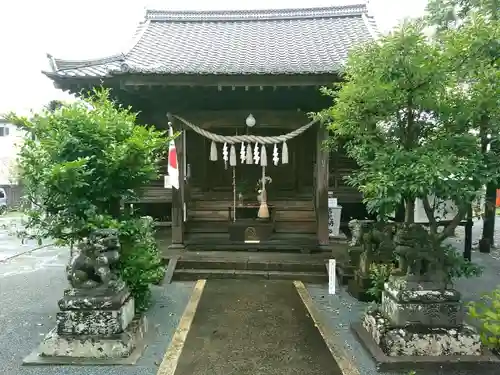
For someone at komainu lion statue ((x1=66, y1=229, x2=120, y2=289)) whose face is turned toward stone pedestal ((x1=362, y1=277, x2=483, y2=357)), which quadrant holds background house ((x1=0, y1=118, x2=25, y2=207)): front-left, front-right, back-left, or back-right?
back-left

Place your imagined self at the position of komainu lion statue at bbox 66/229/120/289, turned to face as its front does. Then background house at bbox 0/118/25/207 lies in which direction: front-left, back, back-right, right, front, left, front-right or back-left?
left

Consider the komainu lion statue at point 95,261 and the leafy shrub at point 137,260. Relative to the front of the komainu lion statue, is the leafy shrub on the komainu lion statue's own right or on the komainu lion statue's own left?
on the komainu lion statue's own left

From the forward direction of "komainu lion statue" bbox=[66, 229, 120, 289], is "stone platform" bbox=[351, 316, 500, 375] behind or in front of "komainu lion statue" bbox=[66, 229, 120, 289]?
in front

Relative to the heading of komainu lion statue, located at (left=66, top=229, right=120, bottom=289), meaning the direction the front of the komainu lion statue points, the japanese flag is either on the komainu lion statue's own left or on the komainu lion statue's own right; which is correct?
on the komainu lion statue's own left

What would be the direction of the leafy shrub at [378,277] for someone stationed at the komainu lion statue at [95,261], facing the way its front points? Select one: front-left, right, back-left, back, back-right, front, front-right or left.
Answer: front

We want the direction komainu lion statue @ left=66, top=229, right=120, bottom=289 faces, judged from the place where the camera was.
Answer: facing to the right of the viewer

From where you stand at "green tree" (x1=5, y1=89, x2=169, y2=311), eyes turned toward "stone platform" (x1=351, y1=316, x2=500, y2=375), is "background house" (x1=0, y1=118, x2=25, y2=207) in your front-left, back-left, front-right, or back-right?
back-left
